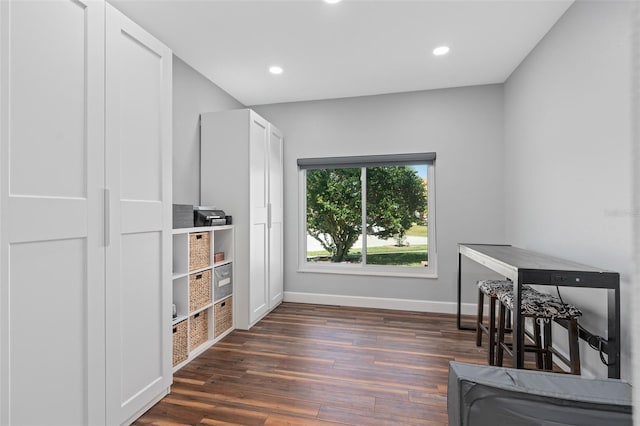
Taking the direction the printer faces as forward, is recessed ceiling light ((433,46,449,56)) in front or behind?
in front

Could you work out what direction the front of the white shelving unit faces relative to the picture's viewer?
facing the viewer and to the right of the viewer

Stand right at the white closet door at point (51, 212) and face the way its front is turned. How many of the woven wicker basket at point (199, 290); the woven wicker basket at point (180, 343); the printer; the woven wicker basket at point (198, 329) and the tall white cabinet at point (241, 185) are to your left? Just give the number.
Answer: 5

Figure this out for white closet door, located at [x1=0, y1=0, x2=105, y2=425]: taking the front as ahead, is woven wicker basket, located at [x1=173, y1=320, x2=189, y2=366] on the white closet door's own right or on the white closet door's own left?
on the white closet door's own left

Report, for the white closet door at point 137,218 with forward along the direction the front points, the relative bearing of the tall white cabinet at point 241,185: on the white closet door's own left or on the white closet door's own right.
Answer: on the white closet door's own left

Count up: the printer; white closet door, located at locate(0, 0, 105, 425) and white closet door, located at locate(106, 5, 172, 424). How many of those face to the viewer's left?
0

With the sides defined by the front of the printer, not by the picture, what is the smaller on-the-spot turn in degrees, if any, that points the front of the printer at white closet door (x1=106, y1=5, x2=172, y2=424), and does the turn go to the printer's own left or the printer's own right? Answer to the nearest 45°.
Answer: approximately 45° to the printer's own right

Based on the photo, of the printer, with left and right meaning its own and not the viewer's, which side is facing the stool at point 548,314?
front

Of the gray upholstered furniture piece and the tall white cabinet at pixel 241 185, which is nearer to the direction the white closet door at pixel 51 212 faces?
the gray upholstered furniture piece

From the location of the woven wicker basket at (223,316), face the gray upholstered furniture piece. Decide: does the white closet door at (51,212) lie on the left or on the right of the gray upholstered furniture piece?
right

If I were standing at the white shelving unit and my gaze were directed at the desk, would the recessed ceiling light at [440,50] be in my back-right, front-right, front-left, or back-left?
front-left

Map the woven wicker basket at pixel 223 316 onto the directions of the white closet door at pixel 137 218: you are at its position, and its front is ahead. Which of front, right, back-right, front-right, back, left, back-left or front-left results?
left
